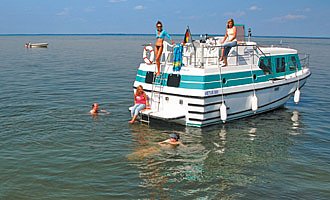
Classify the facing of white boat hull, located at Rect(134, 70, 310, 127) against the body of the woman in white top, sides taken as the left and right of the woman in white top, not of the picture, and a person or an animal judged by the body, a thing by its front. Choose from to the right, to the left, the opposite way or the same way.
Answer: the opposite way

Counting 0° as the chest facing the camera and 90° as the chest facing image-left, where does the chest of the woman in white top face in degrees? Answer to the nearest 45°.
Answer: approximately 45°

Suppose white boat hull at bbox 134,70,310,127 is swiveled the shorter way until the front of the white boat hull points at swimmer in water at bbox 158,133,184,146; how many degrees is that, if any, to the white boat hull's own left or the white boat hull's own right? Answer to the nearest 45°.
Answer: approximately 135° to the white boat hull's own right

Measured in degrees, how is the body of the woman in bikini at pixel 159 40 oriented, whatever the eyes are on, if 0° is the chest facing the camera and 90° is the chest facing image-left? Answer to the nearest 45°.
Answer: approximately 0°

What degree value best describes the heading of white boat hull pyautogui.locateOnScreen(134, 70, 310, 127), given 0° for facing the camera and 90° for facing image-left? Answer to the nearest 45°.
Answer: approximately 225°
